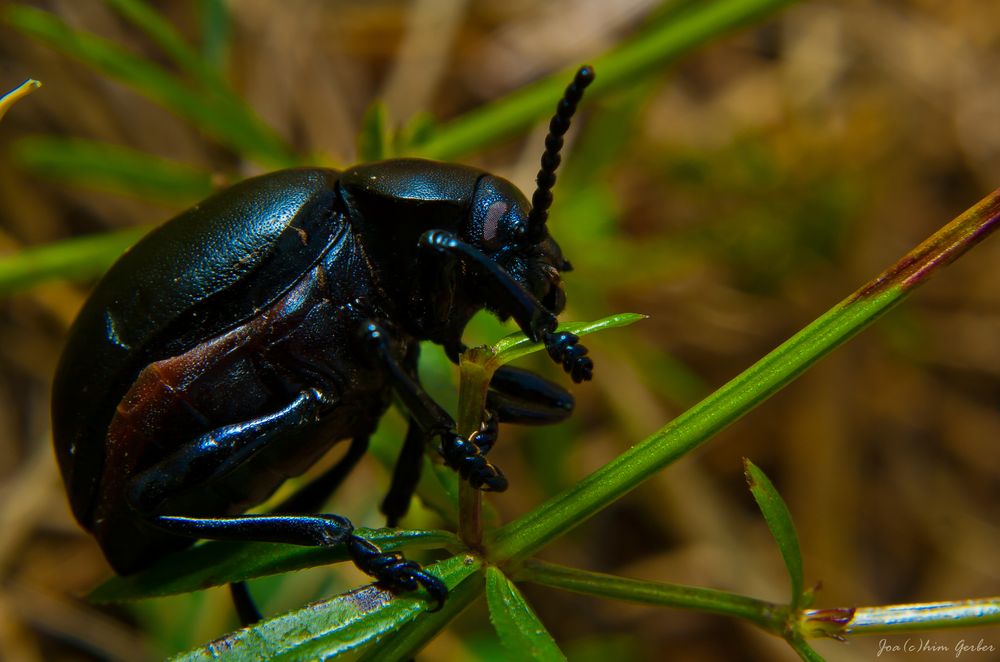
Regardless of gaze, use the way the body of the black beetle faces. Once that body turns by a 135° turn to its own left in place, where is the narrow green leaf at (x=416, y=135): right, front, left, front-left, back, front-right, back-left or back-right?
right

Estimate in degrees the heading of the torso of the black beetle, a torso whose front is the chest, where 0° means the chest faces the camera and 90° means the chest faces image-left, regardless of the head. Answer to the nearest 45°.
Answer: approximately 270°

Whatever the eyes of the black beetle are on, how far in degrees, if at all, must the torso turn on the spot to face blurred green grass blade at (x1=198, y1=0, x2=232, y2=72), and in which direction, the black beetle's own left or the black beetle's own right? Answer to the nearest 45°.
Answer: approximately 90° to the black beetle's own left
